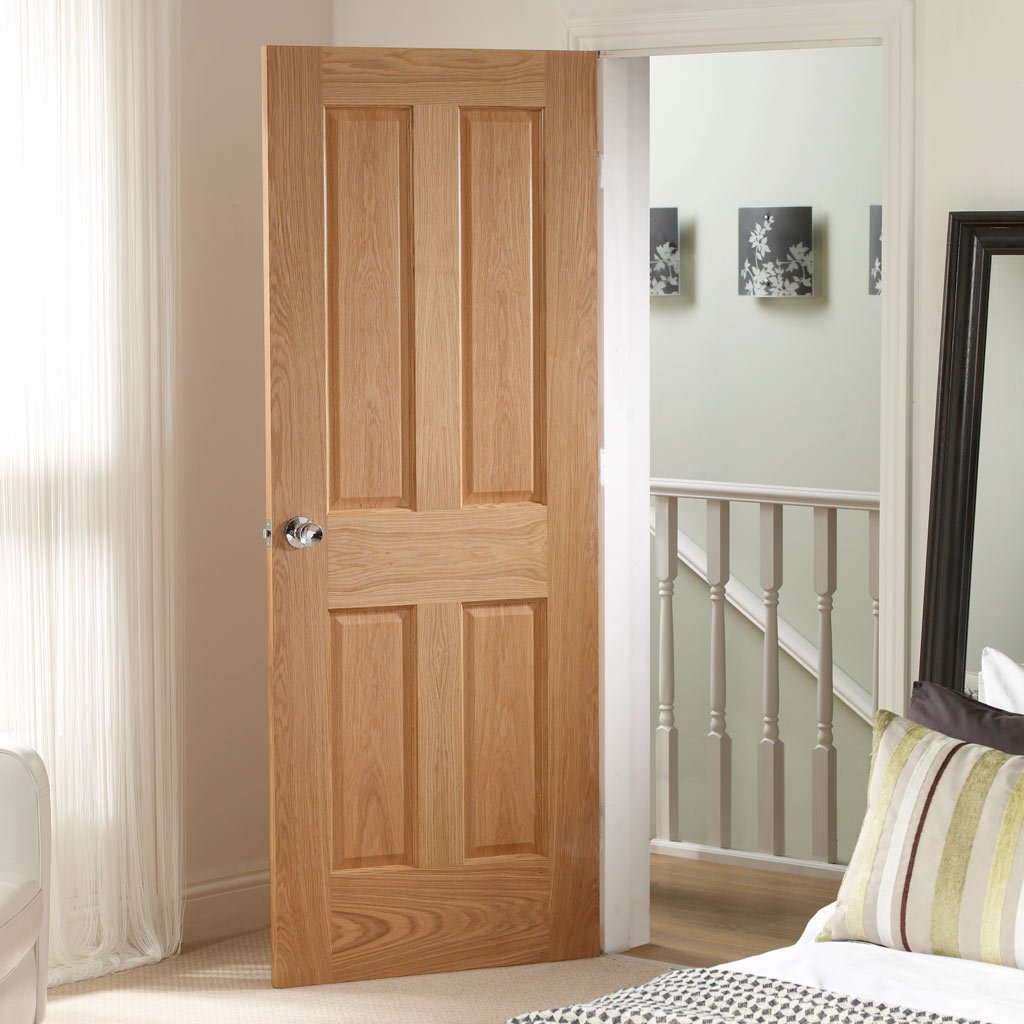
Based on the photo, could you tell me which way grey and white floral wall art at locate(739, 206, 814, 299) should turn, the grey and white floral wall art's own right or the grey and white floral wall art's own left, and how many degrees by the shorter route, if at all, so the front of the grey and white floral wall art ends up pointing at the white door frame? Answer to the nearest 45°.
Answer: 0° — it already faces it

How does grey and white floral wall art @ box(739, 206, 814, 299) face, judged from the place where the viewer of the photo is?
facing the viewer

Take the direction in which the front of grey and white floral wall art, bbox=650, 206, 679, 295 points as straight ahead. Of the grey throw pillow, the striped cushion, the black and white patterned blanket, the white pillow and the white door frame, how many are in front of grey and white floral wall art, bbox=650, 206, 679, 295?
5

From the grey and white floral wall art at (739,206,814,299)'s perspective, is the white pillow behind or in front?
in front

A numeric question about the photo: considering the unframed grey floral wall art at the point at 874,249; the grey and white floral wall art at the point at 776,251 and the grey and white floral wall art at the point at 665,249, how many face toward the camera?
3

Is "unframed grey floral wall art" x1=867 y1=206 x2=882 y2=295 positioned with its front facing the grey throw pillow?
yes

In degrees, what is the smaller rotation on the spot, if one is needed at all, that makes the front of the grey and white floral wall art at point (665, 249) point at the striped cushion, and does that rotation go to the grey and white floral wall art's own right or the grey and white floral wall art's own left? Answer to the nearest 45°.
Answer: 0° — it already faces it

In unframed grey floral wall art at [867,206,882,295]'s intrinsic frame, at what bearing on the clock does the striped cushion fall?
The striped cushion is roughly at 12 o'clock from the unframed grey floral wall art.

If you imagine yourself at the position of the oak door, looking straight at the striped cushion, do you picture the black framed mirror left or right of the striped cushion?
left

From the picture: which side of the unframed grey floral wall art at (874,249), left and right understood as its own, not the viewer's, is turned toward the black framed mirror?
front

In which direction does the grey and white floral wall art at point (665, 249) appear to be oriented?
toward the camera
